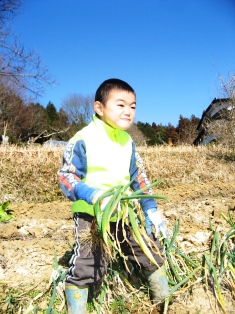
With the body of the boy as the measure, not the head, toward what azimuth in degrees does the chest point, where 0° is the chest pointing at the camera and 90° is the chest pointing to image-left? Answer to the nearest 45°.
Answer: approximately 315°

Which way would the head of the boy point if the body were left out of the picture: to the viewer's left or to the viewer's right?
to the viewer's right

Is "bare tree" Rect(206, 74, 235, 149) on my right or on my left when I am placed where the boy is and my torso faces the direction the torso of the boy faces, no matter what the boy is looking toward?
on my left
